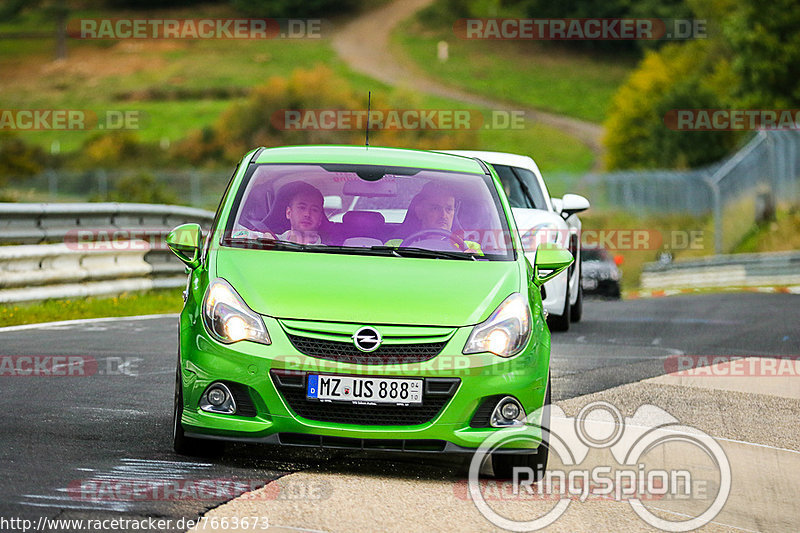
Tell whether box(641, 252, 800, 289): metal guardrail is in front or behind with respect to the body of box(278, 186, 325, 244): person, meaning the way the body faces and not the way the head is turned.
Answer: behind

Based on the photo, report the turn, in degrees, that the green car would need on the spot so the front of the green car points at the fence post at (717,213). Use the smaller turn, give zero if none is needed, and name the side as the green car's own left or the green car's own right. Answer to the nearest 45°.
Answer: approximately 180°

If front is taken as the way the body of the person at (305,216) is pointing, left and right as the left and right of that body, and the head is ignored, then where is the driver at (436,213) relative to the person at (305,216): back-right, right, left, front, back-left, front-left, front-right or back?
left

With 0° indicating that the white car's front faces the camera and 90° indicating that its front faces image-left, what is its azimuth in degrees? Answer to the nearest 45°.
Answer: approximately 45°

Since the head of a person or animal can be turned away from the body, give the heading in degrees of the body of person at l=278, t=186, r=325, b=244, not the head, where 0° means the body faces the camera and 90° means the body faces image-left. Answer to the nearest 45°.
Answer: approximately 0°

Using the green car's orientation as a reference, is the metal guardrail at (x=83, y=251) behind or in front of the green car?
behind
